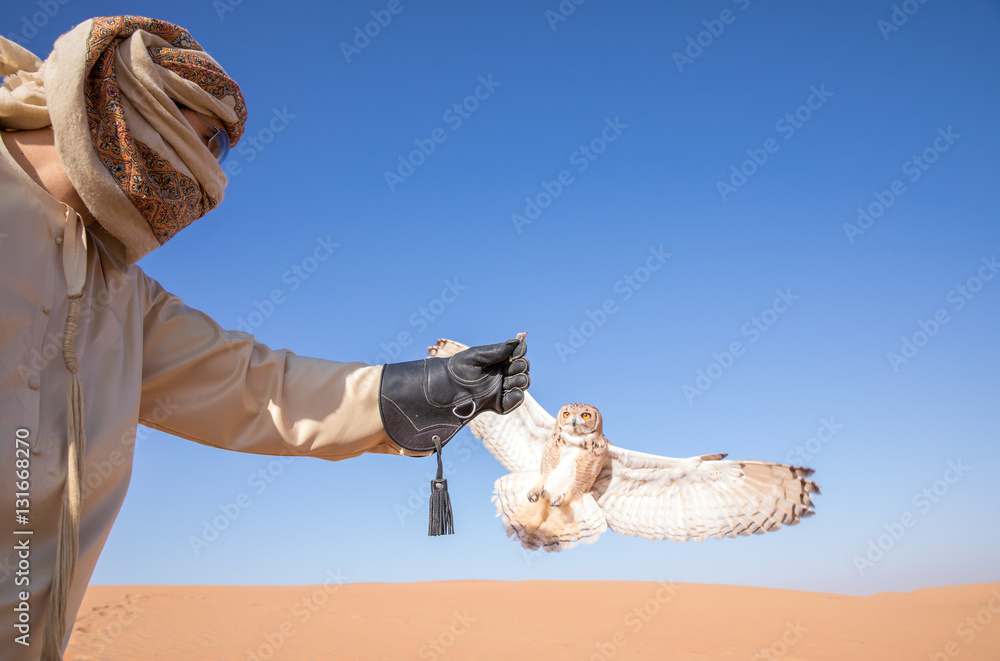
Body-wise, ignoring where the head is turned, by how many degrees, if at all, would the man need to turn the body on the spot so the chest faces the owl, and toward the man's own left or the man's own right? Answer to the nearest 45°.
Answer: approximately 90° to the man's own left

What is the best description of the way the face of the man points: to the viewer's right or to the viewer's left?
to the viewer's right

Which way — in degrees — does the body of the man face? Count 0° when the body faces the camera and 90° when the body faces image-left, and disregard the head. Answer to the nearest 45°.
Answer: approximately 315°
